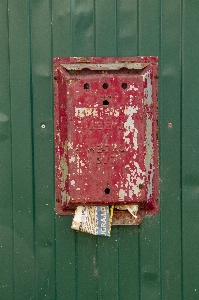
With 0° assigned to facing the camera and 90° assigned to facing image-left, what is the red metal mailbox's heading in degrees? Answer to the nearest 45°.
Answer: approximately 0°
